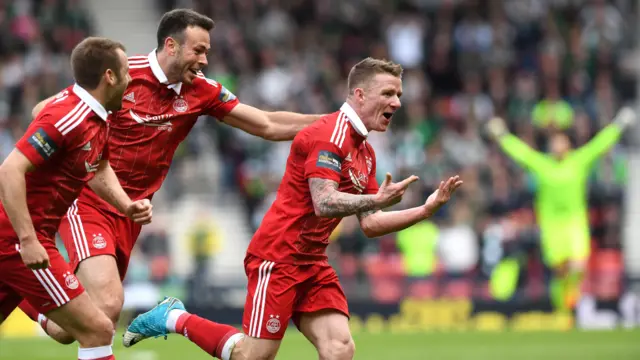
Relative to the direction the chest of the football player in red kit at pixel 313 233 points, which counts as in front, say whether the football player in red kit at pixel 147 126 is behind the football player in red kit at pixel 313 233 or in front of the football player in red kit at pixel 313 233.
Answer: behind

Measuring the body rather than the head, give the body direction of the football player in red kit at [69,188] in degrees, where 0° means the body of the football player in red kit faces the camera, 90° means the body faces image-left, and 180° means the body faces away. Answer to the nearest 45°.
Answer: approximately 270°

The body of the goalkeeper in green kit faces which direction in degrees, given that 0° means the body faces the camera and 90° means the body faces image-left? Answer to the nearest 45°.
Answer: approximately 0°

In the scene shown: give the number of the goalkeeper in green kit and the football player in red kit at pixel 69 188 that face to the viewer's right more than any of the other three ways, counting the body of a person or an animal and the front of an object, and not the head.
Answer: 1

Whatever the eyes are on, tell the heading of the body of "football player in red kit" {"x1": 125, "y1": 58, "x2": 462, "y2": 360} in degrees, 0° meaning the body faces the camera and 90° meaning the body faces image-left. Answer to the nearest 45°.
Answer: approximately 315°
